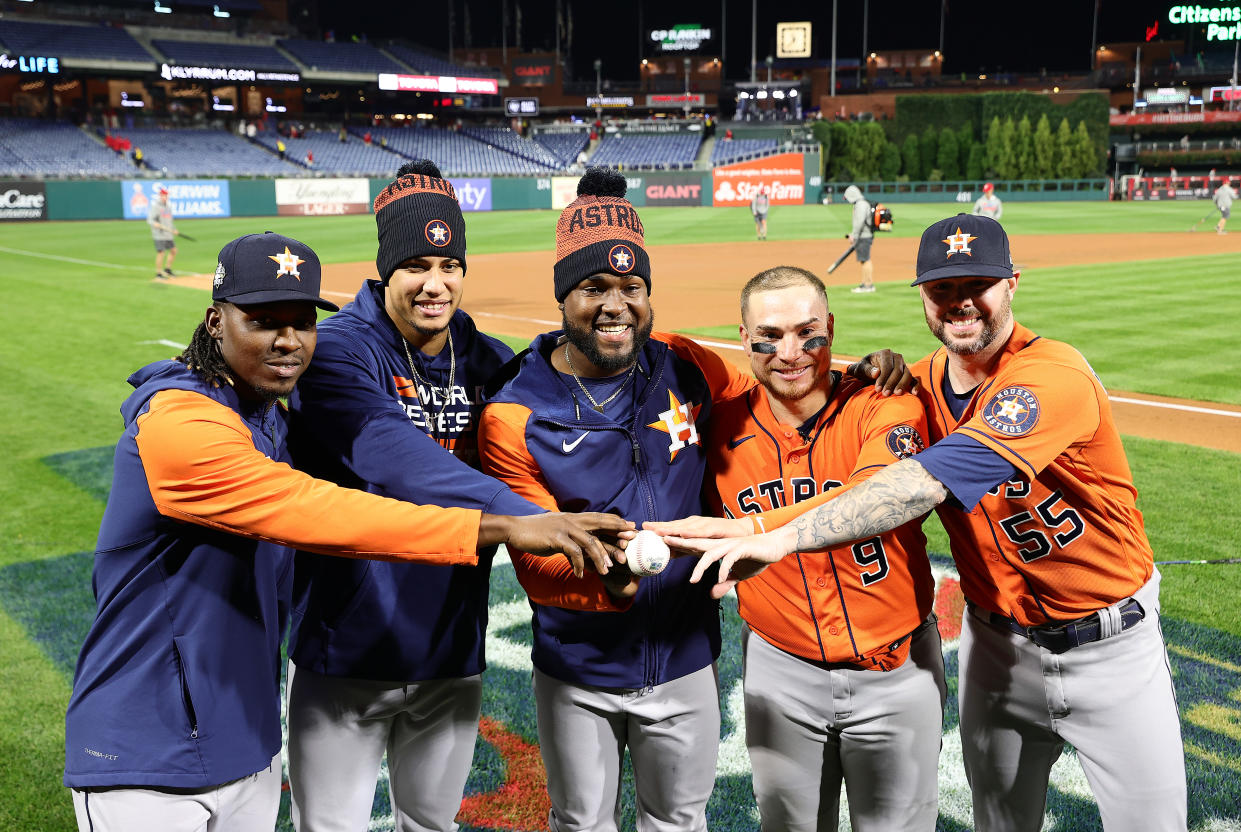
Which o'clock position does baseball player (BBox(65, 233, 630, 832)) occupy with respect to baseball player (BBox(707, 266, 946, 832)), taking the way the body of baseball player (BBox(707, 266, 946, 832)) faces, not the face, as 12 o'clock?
baseball player (BBox(65, 233, 630, 832)) is roughly at 2 o'clock from baseball player (BBox(707, 266, 946, 832)).

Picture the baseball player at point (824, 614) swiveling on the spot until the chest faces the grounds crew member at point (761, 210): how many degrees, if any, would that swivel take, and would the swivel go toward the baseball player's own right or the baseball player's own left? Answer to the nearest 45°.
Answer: approximately 180°

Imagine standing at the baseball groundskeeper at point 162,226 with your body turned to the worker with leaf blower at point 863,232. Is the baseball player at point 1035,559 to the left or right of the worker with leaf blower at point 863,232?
right

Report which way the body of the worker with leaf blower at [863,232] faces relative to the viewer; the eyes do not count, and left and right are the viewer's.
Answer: facing to the left of the viewer

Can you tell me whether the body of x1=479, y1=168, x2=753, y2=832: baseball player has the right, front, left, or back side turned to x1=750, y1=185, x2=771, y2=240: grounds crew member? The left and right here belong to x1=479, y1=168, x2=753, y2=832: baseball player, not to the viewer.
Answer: back

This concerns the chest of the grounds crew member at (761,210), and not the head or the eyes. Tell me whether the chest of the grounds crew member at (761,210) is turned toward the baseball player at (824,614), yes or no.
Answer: yes
